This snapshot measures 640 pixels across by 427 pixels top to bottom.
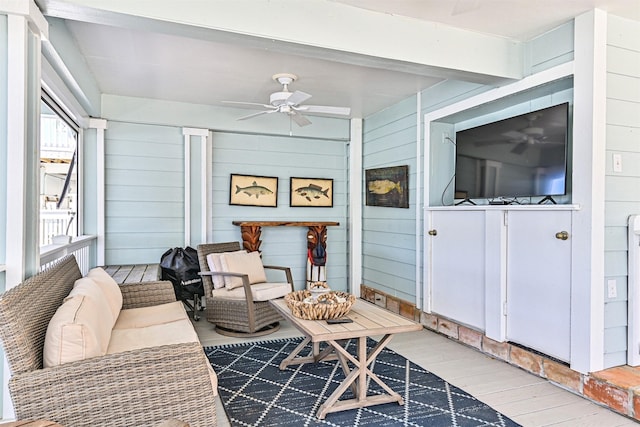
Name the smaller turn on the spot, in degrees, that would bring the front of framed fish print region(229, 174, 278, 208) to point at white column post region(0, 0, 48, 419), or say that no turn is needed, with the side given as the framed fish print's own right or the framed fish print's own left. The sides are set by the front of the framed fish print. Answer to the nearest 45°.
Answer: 0° — it already faces it

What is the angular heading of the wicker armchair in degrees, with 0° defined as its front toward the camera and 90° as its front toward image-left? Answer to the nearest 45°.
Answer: approximately 315°

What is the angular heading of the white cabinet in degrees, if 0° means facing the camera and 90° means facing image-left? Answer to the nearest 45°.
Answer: approximately 45°

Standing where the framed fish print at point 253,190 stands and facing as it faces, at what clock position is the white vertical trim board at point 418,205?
The white vertical trim board is roughly at 10 o'clock from the framed fish print.

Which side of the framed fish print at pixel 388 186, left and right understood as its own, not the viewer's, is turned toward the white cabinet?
left

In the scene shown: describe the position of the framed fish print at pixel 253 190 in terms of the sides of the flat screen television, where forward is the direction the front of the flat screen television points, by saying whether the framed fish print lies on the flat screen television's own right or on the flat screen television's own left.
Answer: on the flat screen television's own right

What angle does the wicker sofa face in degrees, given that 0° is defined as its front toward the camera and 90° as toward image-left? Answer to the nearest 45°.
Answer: approximately 270°

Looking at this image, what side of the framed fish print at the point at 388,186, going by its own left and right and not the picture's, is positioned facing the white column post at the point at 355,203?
right
